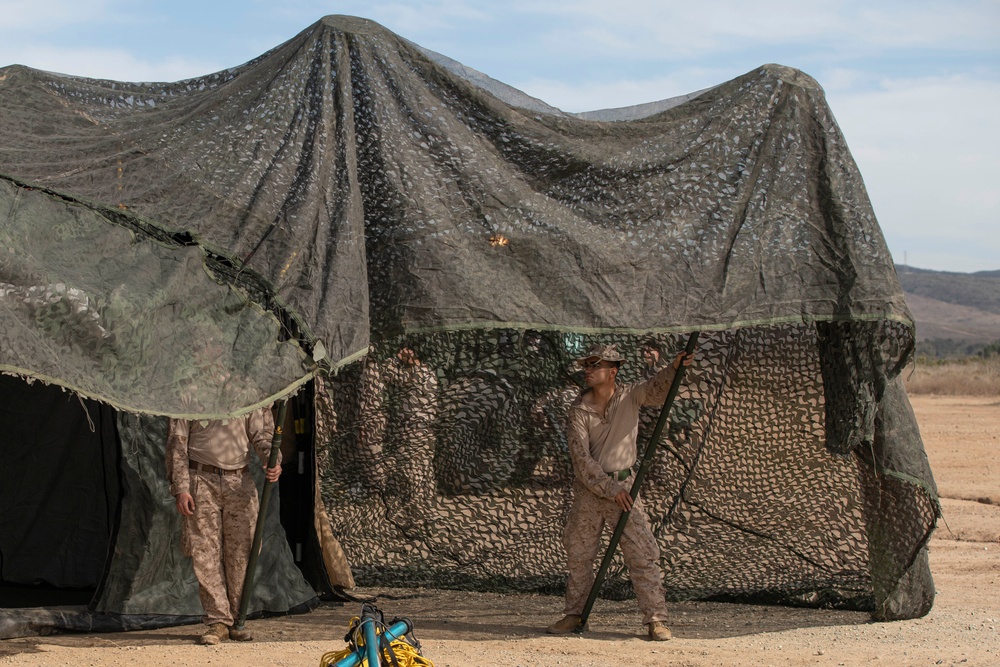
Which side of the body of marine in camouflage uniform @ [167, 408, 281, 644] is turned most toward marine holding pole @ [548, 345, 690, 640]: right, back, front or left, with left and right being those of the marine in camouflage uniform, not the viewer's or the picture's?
left

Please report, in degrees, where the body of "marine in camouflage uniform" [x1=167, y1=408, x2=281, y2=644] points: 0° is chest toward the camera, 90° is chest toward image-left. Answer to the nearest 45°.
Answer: approximately 0°

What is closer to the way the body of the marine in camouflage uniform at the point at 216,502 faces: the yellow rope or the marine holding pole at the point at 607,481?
the yellow rope

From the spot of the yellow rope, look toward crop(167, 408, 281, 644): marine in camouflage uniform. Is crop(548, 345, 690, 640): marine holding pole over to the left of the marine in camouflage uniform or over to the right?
right
